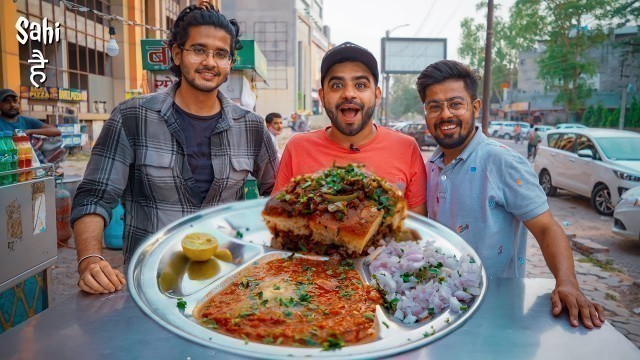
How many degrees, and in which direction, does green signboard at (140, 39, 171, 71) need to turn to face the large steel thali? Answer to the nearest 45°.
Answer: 0° — it already faces it

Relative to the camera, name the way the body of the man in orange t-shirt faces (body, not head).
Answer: toward the camera

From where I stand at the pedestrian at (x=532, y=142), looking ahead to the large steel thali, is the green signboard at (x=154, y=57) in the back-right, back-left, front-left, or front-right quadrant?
front-right

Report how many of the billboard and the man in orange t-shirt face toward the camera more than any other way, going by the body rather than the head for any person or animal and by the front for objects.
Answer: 2

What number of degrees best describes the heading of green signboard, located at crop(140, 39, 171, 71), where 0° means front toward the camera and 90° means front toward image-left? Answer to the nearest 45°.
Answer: approximately 0°

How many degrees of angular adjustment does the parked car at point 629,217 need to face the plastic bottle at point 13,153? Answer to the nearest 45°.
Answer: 0° — it already faces it

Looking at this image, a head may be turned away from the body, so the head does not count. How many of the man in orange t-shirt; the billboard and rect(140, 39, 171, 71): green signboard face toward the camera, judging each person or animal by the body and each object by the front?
3

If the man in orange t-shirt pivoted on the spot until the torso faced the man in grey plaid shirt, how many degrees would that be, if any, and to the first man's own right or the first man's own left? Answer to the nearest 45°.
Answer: approximately 90° to the first man's own right

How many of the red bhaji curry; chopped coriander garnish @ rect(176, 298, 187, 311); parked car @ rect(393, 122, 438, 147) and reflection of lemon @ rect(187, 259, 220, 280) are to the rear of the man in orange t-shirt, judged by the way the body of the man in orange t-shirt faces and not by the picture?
1

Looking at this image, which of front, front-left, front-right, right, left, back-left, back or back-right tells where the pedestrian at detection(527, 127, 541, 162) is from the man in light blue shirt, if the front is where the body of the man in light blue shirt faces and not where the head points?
back-right

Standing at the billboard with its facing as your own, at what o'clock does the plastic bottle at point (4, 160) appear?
The plastic bottle is roughly at 12 o'clock from the billboard.

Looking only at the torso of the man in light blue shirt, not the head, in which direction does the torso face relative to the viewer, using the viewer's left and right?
facing the viewer and to the left of the viewer

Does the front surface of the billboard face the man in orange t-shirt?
yes

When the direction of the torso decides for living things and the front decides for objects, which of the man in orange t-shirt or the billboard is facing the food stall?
the billboard

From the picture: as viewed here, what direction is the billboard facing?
toward the camera
